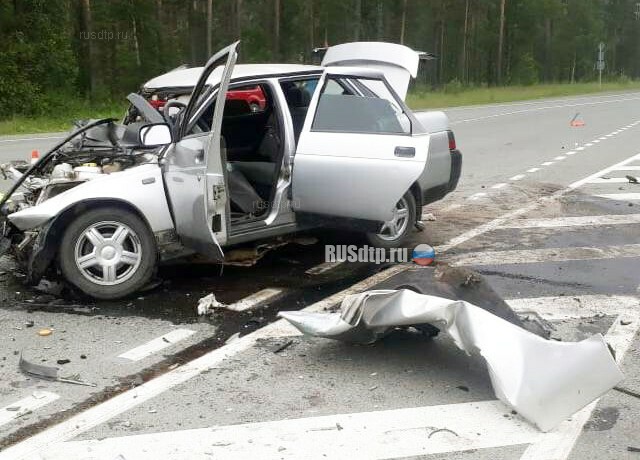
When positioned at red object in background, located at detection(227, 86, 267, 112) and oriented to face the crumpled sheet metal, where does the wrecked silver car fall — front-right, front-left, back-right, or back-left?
front-right

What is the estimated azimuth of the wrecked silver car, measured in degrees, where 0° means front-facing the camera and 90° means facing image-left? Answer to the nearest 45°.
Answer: approximately 45°

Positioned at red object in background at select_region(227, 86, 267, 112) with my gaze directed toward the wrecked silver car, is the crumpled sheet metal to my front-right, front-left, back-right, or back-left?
front-left

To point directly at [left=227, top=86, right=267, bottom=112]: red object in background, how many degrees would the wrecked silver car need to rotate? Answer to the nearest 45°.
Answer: approximately 135° to its right

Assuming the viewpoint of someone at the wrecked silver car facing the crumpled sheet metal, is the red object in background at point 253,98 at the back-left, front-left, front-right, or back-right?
back-left

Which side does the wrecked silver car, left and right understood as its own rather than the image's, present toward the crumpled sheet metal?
left
